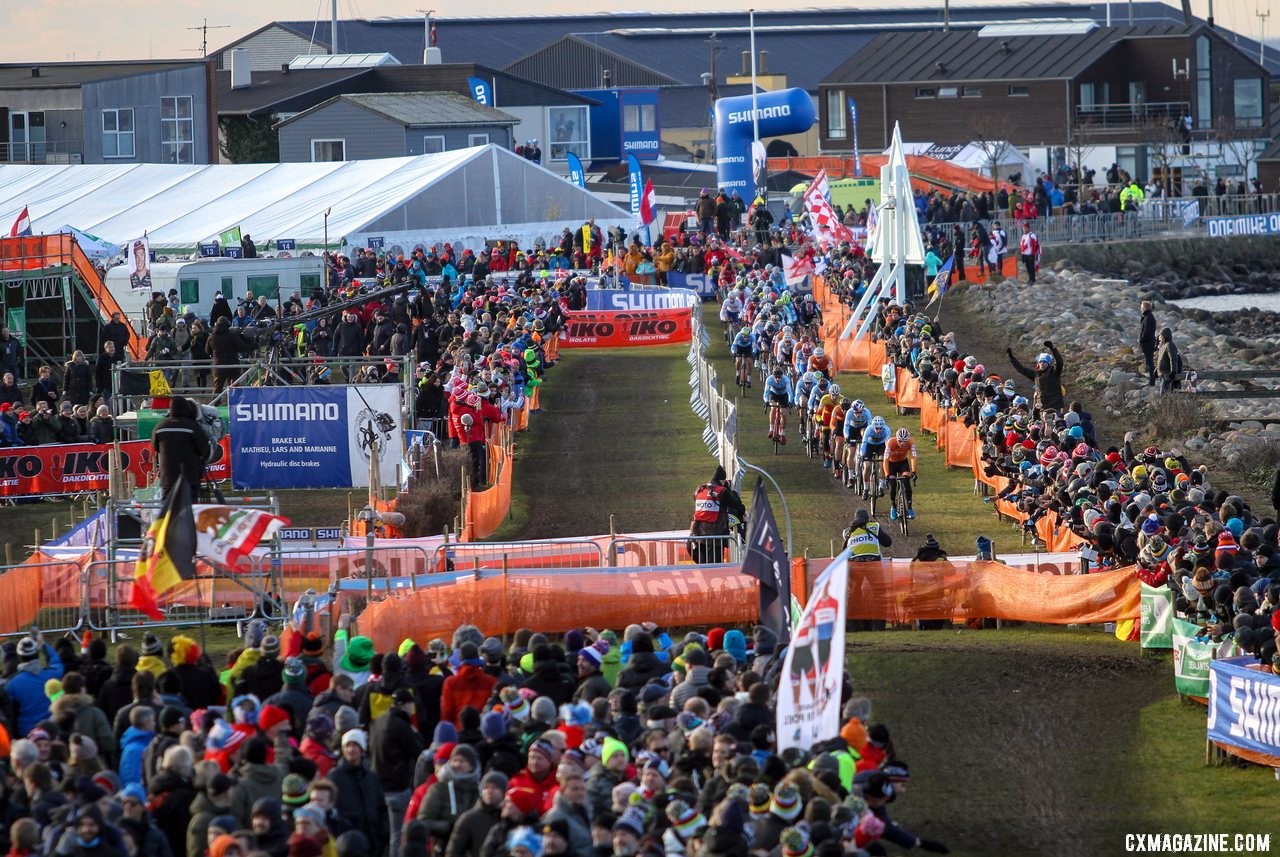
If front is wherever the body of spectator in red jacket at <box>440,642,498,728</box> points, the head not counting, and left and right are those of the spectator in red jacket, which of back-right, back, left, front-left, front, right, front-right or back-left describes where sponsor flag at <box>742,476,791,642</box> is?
front-right

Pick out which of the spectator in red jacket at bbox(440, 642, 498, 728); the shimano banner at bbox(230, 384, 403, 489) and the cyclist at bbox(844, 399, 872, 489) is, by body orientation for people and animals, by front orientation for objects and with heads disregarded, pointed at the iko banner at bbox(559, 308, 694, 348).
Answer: the spectator in red jacket

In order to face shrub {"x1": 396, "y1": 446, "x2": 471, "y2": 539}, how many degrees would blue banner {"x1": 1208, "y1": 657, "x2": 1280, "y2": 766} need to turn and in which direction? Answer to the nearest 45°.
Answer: approximately 90° to its right

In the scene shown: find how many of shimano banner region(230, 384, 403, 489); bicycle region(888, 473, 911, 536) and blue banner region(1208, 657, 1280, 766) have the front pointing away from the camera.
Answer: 0

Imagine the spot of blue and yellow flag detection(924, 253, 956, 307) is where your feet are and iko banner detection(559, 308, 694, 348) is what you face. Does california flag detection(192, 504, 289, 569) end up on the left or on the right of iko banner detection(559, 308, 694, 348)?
left

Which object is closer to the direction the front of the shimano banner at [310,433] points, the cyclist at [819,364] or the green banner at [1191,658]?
the green banner

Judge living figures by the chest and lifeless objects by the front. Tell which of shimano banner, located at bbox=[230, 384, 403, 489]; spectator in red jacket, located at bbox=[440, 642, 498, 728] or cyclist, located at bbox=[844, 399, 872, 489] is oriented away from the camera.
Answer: the spectator in red jacket

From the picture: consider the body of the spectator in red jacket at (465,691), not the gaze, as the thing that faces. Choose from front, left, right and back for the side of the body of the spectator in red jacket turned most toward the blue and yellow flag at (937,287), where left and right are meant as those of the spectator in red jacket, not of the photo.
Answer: front

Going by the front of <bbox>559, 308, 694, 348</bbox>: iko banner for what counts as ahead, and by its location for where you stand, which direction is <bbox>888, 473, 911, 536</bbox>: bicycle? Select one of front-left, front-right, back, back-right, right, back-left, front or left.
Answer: front

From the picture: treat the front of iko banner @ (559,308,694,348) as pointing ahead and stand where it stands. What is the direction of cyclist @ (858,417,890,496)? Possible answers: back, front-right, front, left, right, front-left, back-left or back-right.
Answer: front

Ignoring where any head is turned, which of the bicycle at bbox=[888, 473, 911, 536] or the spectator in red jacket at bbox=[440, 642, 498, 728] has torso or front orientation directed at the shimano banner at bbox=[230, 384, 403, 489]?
the spectator in red jacket

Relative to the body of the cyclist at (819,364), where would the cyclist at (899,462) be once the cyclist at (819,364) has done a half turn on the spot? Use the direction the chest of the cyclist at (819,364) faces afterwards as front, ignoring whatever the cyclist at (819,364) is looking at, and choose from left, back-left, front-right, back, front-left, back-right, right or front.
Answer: back

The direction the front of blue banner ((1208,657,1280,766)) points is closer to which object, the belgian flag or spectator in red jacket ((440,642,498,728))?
the spectator in red jacket

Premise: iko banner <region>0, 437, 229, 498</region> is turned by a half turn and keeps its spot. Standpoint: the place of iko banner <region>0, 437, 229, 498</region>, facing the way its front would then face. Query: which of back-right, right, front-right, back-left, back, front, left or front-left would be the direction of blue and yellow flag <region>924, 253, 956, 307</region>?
front-right
